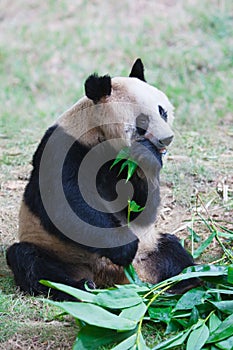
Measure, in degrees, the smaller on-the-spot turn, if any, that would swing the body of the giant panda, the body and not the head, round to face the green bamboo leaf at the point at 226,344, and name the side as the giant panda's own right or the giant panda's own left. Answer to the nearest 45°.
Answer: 0° — it already faces it

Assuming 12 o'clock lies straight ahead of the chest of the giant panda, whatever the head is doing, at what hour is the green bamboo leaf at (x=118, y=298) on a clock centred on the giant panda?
The green bamboo leaf is roughly at 1 o'clock from the giant panda.

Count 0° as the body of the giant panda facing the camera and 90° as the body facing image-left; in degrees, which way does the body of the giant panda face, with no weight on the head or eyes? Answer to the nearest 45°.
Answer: approximately 315°

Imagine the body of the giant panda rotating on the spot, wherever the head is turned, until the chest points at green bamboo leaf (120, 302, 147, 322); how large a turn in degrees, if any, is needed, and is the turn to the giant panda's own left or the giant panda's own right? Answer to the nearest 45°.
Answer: approximately 45° to the giant panda's own right

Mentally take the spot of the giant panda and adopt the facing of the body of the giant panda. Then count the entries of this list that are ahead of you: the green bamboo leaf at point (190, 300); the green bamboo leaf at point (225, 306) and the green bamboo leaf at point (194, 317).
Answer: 3

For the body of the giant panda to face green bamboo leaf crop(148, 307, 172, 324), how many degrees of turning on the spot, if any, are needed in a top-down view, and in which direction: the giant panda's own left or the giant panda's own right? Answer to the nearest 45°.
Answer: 0° — it already faces it
